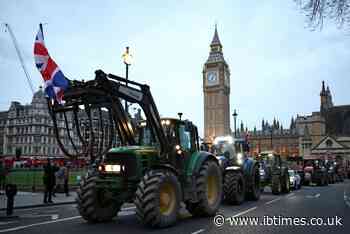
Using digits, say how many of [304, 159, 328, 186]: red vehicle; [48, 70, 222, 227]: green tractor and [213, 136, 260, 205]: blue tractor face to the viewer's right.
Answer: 0

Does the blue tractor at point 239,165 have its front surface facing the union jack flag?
yes

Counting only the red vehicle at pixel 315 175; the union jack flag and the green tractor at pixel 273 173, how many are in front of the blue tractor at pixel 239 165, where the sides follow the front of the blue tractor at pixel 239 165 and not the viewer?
1

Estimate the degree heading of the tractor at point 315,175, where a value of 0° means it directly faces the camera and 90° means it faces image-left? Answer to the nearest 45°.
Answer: approximately 45°

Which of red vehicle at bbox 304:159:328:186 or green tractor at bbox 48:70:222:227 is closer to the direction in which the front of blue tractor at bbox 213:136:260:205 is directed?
the green tractor

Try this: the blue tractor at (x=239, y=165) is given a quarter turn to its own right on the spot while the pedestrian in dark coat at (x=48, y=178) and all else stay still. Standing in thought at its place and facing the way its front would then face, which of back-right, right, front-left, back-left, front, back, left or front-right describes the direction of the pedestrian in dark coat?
front-left

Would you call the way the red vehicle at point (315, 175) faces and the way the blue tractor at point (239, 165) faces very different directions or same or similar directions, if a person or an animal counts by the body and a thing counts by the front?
same or similar directions

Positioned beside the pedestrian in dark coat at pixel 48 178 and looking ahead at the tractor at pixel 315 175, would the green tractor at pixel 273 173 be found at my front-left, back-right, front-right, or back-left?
front-right

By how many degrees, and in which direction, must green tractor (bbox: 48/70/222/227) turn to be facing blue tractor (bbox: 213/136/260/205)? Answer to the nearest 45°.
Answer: approximately 180°

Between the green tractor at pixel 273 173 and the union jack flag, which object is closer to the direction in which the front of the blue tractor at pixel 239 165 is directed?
the union jack flag

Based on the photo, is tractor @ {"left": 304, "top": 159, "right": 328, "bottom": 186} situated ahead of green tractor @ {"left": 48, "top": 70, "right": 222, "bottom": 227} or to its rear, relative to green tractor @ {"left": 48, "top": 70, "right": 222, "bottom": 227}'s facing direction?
to the rear

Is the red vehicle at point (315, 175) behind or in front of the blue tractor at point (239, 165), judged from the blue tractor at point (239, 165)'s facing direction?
behind

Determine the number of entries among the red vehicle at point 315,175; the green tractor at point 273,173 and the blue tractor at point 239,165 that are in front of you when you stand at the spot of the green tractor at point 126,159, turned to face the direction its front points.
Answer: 0

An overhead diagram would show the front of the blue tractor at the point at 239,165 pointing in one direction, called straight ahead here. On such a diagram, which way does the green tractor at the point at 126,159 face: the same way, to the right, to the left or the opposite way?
the same way

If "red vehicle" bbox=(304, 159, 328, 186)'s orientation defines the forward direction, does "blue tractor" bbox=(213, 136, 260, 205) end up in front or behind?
in front
